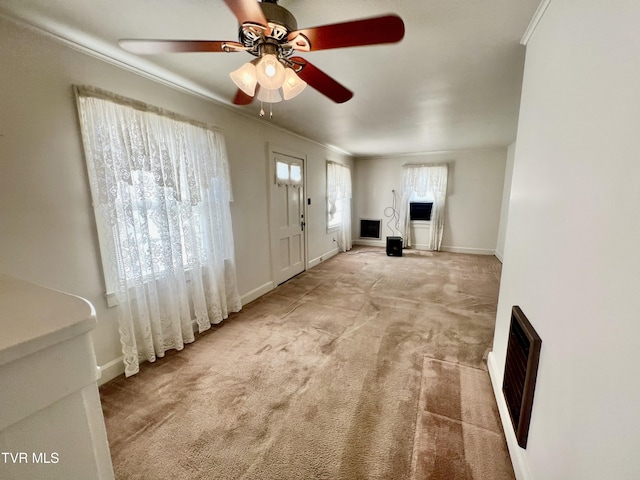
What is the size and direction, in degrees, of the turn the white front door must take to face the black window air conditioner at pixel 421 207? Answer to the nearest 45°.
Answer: approximately 90° to its left

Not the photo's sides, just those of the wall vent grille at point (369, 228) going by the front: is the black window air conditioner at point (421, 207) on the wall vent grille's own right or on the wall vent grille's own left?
on the wall vent grille's own left

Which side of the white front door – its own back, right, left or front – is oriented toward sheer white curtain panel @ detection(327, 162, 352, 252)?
left

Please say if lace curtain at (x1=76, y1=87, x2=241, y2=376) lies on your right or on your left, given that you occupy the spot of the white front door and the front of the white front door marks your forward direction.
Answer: on your right

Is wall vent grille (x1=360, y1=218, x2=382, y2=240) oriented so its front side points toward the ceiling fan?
yes

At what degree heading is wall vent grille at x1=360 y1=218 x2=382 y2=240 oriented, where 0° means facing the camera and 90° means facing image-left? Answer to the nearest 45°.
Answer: approximately 0°

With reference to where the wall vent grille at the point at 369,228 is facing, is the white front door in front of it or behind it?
in front

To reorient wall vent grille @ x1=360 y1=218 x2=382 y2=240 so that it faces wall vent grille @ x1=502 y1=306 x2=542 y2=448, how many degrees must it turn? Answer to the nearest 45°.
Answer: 0° — it already faces it

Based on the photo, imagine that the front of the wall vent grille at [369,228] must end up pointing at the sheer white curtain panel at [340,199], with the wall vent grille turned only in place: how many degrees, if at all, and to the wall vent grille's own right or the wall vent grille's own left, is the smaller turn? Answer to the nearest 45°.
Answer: approximately 45° to the wall vent grille's own right

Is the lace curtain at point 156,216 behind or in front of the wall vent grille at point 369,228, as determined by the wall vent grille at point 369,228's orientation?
in front
